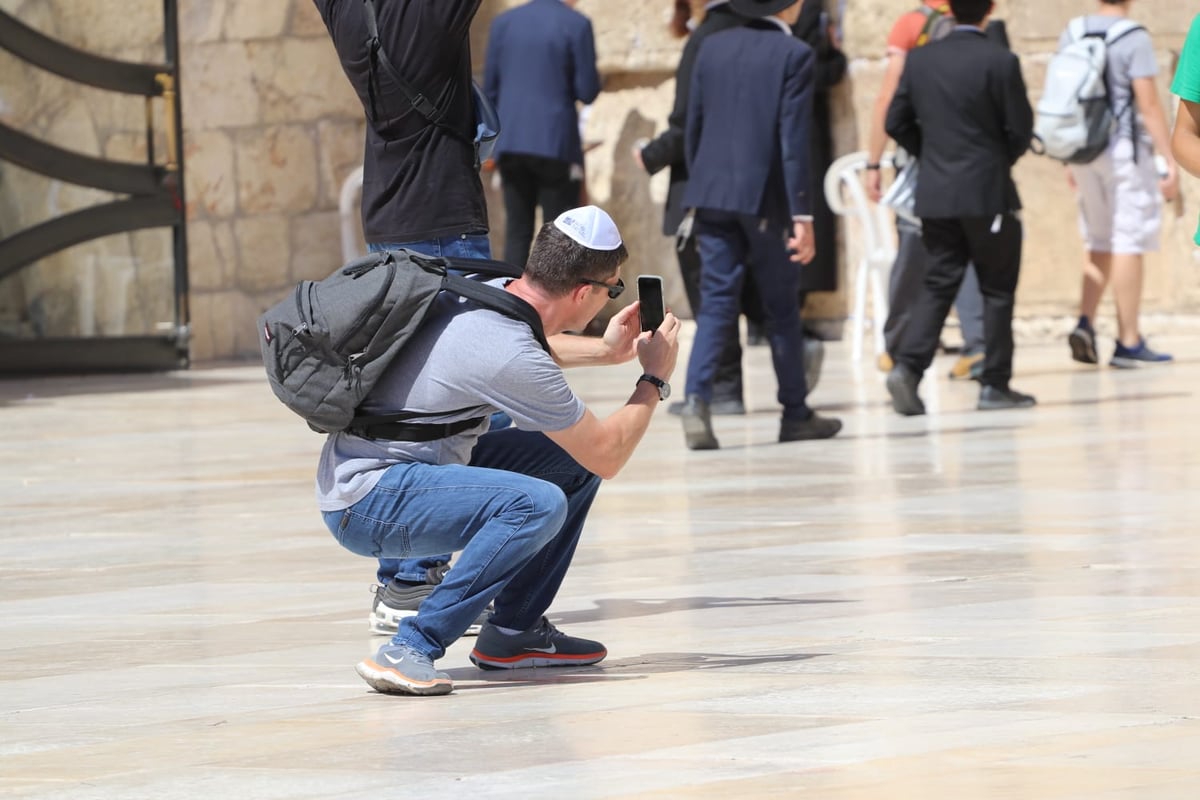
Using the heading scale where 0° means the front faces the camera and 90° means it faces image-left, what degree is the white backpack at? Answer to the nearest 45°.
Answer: approximately 45°

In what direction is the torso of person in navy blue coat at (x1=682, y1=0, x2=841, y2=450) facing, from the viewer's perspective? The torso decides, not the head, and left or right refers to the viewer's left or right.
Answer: facing away from the viewer and to the right of the viewer

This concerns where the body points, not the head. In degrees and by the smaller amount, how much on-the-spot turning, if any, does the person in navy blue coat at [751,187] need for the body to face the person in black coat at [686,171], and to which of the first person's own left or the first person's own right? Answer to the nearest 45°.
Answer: approximately 45° to the first person's own left

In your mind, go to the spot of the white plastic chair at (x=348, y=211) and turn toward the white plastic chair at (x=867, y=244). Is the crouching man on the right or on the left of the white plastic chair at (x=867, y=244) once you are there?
right

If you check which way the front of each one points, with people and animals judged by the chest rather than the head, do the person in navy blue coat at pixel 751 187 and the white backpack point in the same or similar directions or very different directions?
very different directions

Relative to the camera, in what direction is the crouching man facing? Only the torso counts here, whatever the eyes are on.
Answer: to the viewer's right

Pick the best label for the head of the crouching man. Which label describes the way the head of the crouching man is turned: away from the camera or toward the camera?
away from the camera

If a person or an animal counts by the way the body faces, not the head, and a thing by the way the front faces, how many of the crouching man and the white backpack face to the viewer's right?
1

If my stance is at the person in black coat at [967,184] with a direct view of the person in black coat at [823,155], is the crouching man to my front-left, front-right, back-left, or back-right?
back-left

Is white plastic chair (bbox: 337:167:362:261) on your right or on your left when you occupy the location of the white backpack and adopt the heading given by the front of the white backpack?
on your right

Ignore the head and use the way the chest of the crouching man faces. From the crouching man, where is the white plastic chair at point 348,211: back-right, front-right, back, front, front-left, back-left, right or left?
left
